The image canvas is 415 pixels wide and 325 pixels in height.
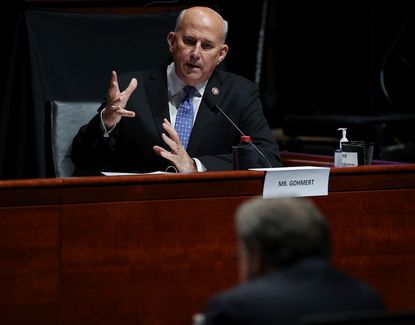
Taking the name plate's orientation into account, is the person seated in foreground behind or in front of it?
in front

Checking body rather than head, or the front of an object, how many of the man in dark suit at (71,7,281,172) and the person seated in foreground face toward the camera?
1

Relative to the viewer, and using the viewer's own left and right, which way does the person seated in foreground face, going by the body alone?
facing away from the viewer and to the left of the viewer

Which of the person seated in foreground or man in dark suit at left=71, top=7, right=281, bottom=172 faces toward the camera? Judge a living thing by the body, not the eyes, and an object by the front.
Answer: the man in dark suit

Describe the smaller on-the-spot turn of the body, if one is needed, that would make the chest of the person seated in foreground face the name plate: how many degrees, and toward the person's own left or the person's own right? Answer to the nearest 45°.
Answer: approximately 45° to the person's own right

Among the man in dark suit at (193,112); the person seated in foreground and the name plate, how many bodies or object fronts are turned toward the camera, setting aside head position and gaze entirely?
2

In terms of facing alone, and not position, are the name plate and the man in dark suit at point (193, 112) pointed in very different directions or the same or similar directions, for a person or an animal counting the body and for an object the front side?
same or similar directions

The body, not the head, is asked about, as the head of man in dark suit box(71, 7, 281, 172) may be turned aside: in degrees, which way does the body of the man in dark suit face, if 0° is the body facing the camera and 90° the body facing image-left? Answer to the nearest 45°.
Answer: approximately 0°

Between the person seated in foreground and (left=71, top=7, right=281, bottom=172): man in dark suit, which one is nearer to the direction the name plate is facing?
the person seated in foreground

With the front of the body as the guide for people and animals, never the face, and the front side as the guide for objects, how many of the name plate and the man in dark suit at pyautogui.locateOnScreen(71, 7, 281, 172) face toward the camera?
2

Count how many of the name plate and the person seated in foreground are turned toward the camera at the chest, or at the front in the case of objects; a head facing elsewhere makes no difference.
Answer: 1

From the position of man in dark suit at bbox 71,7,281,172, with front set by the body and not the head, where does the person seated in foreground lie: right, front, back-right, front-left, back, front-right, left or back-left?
front

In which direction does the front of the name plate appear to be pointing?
toward the camera

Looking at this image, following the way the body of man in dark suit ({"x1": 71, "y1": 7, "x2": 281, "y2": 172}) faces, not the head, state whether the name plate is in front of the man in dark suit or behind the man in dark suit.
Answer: in front
